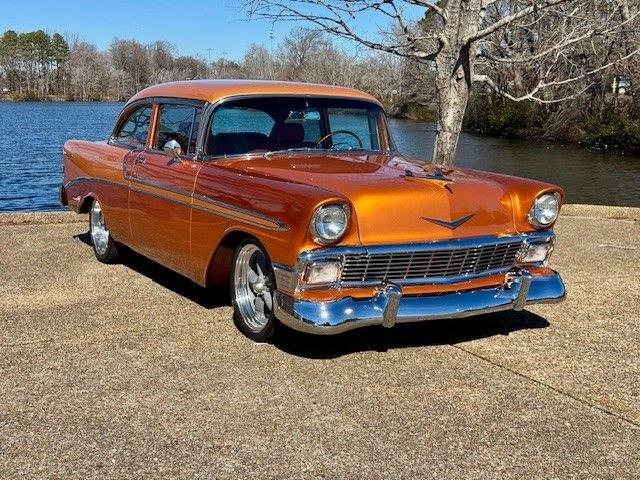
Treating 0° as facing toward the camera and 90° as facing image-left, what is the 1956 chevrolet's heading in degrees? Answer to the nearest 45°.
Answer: approximately 315°
